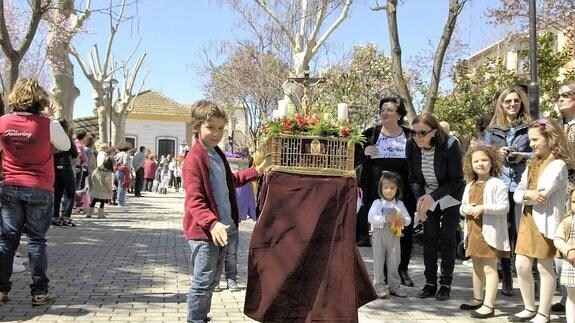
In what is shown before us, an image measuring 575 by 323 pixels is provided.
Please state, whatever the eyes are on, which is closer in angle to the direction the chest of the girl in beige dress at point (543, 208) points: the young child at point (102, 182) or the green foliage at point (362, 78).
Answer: the young child

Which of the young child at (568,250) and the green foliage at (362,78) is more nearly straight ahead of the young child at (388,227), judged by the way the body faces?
the young child

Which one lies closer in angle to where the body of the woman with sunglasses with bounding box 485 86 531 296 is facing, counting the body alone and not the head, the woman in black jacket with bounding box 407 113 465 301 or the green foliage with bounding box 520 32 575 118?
the woman in black jacket

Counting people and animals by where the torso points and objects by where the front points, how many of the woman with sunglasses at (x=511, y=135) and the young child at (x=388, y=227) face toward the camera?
2

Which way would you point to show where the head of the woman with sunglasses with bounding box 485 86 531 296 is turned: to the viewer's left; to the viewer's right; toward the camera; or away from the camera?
toward the camera

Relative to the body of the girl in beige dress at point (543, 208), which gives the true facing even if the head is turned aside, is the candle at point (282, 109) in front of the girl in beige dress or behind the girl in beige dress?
in front

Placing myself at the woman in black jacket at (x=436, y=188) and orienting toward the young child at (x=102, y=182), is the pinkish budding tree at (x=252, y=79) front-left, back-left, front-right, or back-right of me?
front-right

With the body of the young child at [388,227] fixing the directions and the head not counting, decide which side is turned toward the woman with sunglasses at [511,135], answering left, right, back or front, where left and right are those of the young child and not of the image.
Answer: left

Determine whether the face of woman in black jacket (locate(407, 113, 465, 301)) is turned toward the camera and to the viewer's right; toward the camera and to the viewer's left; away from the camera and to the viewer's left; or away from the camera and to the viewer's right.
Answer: toward the camera and to the viewer's left

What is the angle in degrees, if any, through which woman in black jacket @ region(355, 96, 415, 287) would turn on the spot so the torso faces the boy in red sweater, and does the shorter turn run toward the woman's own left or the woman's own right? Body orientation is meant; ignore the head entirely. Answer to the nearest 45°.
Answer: approximately 45° to the woman's own right

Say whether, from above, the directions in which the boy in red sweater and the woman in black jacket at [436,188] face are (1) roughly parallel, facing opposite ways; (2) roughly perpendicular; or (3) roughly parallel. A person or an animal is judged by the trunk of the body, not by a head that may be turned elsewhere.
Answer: roughly perpendicular

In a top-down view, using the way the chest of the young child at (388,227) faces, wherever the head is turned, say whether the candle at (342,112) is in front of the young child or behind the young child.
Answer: in front

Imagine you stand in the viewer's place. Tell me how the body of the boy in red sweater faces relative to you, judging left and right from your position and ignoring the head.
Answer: facing the viewer and to the right of the viewer

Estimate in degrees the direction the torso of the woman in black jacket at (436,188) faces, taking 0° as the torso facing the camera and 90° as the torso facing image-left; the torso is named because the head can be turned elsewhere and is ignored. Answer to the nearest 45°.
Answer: approximately 45°
